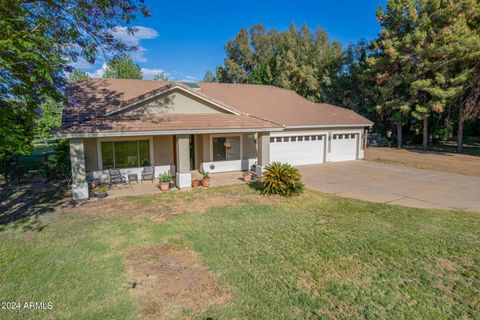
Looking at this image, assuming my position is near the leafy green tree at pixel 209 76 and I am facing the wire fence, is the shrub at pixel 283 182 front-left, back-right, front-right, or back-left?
front-left

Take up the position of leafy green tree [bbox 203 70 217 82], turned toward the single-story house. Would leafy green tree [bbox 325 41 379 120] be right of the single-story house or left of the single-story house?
left

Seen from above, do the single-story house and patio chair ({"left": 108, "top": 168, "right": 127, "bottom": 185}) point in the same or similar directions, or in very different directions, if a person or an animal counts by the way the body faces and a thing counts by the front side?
same or similar directions

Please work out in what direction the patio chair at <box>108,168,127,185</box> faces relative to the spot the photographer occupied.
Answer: facing the viewer and to the right of the viewer

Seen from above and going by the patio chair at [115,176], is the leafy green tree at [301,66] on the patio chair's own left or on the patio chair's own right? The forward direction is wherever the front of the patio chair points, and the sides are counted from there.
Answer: on the patio chair's own left

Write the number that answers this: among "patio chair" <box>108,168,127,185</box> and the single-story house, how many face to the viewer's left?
0

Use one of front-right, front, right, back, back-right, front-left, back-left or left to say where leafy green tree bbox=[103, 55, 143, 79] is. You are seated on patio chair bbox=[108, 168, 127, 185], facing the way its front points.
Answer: back-left
